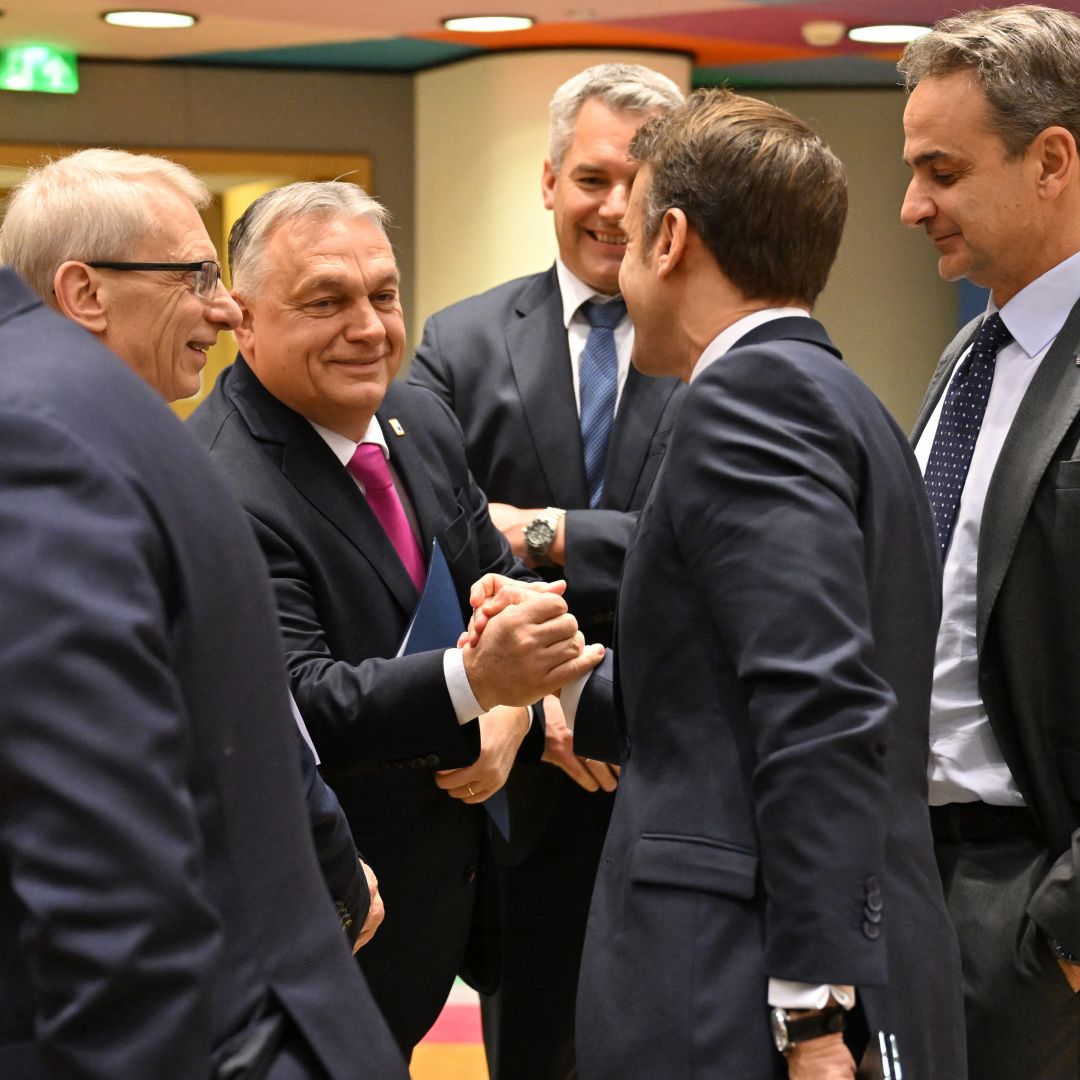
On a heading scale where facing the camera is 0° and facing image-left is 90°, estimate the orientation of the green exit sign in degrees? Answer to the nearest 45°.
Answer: approximately 0°

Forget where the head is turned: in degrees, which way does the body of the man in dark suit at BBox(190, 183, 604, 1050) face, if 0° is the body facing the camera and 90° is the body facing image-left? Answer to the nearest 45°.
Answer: approximately 315°

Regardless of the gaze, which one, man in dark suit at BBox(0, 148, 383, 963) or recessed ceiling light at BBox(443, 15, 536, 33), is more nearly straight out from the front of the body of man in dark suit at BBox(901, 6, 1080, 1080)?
the man in dark suit

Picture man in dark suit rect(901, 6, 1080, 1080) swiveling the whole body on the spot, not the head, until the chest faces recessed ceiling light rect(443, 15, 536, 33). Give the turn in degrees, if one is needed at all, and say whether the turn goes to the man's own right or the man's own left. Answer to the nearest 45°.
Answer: approximately 90° to the man's own right

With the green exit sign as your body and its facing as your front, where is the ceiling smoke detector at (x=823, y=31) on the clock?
The ceiling smoke detector is roughly at 10 o'clock from the green exit sign.

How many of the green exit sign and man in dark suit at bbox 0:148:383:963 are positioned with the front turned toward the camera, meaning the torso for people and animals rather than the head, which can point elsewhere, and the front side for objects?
1

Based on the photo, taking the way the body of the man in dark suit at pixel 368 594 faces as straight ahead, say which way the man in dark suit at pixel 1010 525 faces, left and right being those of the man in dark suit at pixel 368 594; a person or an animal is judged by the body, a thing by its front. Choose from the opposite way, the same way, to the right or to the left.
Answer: to the right

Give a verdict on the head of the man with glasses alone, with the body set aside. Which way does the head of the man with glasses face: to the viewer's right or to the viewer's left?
to the viewer's right

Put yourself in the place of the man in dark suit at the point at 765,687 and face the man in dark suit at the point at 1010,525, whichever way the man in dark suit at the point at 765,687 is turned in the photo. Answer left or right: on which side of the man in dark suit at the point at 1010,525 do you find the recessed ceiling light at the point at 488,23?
left

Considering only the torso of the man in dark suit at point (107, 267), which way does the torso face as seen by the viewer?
to the viewer's right

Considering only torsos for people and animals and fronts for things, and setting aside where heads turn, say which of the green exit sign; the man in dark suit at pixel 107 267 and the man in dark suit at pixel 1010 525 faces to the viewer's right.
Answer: the man in dark suit at pixel 107 267
